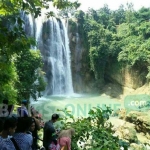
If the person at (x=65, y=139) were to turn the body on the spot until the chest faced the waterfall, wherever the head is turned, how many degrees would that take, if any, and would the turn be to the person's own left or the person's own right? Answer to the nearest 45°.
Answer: approximately 45° to the person's own left

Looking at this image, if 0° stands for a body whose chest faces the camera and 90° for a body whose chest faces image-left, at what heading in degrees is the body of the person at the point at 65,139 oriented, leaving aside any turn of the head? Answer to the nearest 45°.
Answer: approximately 225°

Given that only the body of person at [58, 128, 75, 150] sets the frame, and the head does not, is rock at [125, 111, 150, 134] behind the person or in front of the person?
in front

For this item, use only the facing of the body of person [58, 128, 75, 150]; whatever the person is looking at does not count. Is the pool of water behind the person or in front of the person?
in front

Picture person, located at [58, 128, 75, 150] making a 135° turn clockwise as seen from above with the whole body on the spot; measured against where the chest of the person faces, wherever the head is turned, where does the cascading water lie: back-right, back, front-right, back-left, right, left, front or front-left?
back

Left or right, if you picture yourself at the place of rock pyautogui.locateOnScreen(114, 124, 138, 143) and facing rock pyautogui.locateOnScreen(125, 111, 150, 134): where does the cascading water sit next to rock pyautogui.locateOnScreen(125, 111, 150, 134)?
left

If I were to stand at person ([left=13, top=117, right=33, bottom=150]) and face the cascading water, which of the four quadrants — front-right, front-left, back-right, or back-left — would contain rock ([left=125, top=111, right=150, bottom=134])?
front-right
